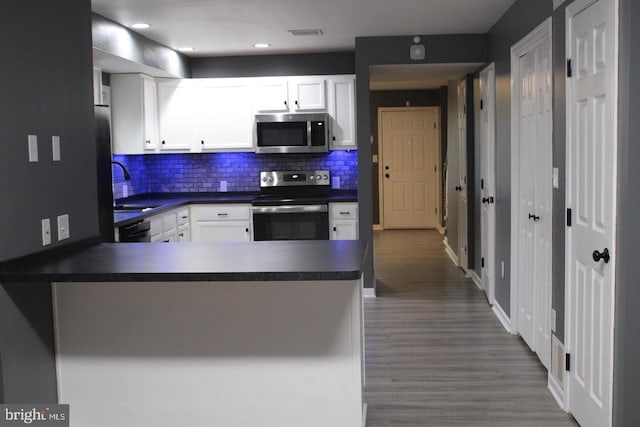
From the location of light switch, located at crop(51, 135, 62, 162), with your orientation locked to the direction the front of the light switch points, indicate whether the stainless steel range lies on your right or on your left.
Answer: on your left

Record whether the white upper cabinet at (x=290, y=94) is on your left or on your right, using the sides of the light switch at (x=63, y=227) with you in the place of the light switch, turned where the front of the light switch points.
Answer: on your left

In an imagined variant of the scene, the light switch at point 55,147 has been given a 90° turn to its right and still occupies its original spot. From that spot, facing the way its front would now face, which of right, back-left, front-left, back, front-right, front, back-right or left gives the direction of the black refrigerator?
back-right

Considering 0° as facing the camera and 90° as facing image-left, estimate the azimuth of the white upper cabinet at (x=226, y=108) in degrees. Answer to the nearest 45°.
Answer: approximately 0°

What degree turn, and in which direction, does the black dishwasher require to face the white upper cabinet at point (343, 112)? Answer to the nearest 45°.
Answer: approximately 90° to its left

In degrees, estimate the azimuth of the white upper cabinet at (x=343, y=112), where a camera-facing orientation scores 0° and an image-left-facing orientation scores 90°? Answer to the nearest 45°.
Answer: approximately 0°

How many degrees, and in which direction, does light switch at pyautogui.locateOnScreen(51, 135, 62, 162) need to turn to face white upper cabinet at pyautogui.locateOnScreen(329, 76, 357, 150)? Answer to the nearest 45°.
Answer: approximately 90° to its left
